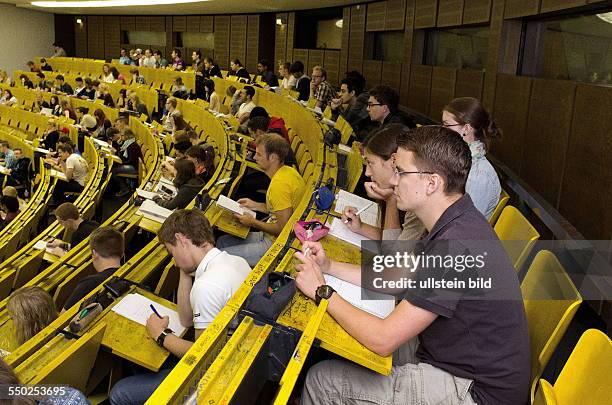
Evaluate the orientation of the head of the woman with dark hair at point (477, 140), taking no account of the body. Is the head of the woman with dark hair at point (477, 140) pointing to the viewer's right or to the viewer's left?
to the viewer's left

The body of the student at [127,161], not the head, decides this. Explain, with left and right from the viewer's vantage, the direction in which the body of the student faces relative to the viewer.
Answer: facing to the left of the viewer

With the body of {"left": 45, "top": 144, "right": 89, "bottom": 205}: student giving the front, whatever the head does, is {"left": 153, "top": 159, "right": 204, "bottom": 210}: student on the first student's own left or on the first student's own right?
on the first student's own left

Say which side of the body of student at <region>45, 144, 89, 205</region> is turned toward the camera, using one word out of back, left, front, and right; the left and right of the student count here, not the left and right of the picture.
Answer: left

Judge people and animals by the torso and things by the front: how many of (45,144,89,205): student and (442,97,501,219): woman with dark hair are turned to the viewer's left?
2

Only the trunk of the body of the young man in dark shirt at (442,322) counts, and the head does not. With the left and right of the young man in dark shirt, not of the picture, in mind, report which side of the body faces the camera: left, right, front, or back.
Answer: left

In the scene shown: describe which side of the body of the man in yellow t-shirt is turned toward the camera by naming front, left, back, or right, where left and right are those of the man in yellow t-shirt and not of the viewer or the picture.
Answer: left

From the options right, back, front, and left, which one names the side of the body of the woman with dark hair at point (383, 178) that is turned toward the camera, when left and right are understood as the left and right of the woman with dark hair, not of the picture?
left

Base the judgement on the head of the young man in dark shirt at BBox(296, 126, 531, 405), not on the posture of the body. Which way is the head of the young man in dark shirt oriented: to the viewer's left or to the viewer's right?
to the viewer's left

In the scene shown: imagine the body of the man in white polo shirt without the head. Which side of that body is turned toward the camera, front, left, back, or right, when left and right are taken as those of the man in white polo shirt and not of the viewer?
left

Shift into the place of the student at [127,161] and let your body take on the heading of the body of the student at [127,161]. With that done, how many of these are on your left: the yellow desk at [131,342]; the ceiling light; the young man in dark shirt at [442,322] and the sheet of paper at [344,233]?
3
